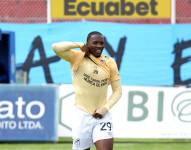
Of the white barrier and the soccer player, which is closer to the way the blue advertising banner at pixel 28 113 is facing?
the soccer player

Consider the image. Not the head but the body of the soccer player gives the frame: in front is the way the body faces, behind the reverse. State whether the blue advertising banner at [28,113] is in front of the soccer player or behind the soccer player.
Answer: behind

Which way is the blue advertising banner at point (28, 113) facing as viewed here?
toward the camera

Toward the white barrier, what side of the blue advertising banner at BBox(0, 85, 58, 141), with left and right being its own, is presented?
left

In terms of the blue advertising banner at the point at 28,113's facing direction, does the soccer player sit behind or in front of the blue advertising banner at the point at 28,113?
in front

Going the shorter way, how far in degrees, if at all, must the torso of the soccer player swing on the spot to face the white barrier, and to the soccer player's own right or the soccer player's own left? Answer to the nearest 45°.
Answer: approximately 180°

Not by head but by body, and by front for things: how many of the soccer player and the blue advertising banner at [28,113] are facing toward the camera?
2

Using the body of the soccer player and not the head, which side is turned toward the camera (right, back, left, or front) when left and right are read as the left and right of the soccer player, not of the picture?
front
